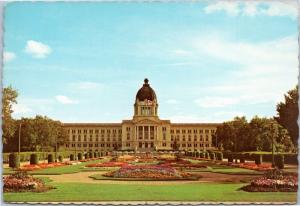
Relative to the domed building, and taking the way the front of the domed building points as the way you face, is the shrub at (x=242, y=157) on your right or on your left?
on your left

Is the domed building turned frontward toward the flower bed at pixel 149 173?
yes

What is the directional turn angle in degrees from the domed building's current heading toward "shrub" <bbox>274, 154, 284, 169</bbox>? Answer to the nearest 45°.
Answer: approximately 45° to its left

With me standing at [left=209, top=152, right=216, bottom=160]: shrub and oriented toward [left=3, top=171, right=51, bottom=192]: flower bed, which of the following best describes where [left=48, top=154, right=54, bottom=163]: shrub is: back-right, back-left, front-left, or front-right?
front-right

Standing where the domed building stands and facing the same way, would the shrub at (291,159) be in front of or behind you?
in front

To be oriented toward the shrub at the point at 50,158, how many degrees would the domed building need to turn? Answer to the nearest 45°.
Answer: approximately 45° to its right

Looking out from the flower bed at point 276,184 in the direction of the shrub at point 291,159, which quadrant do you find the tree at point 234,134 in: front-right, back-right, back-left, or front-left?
front-left

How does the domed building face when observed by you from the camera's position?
facing the viewer

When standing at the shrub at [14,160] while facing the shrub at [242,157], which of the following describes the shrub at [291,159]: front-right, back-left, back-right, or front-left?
front-right

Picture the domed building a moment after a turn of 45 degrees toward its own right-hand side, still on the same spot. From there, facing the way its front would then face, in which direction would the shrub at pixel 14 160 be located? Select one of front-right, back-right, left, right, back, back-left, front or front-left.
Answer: front

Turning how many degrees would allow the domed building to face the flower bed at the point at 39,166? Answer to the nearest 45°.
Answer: approximately 45° to its right

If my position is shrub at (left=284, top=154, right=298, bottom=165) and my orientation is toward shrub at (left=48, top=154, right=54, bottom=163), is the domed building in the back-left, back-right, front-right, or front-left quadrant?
front-right

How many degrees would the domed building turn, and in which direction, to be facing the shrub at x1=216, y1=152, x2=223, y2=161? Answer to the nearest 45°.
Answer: approximately 45° to its left
